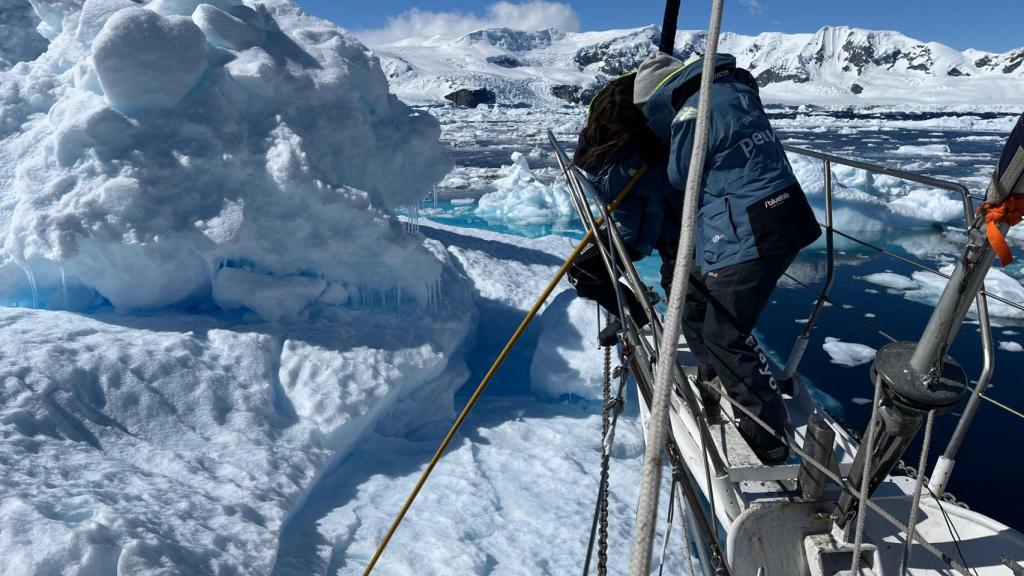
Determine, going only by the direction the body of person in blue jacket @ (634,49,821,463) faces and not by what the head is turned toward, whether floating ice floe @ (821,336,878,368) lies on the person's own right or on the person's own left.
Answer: on the person's own right

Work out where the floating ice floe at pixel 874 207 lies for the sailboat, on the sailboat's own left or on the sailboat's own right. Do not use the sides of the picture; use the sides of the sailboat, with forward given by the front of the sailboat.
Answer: on the sailboat's own right

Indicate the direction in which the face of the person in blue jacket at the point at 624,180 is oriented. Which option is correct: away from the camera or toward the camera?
away from the camera

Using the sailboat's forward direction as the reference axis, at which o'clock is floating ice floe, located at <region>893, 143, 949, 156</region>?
The floating ice floe is roughly at 2 o'clock from the sailboat.

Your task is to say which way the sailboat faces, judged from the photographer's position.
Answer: facing away from the viewer and to the left of the viewer

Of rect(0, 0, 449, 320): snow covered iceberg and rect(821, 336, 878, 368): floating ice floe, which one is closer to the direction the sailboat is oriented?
the snow covered iceberg

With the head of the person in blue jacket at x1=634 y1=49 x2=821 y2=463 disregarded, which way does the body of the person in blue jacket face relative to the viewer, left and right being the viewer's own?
facing away from the viewer and to the left of the viewer

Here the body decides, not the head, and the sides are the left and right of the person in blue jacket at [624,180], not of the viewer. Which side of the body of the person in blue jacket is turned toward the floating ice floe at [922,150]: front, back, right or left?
right
